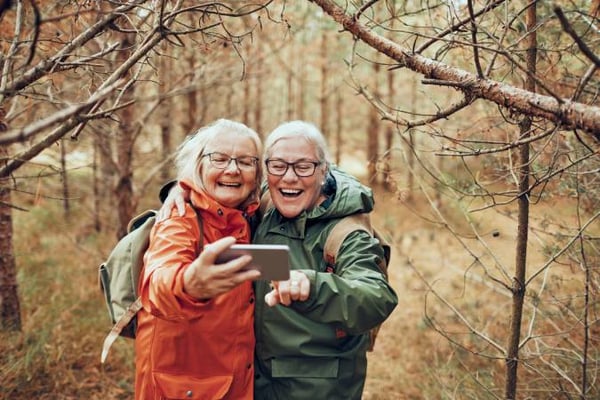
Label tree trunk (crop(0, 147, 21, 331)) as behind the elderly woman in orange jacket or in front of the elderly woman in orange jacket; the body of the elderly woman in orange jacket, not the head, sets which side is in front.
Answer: behind

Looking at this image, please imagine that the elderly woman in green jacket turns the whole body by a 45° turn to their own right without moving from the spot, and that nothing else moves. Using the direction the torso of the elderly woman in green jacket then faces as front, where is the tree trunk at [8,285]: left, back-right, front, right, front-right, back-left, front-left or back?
front-right

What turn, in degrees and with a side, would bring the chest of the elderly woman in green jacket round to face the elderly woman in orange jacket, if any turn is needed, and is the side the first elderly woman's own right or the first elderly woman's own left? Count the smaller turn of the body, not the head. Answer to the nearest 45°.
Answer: approximately 45° to the first elderly woman's own right

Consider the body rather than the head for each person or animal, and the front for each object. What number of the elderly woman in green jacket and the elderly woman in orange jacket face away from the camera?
0

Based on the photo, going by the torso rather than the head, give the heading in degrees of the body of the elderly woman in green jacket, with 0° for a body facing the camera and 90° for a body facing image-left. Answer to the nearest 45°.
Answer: approximately 45°

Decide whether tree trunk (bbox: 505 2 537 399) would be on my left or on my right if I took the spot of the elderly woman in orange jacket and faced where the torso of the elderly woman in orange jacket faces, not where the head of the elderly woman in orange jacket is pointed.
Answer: on my left

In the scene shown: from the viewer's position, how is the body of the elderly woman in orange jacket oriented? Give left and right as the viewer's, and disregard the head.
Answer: facing the viewer and to the right of the viewer

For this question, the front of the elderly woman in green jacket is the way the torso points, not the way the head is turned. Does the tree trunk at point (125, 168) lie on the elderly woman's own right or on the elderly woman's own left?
on the elderly woman's own right

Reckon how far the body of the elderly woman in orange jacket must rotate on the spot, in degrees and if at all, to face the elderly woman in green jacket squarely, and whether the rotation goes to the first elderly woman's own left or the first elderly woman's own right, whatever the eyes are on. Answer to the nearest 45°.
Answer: approximately 45° to the first elderly woman's own left
